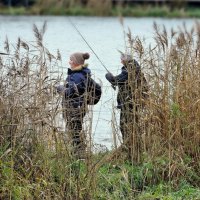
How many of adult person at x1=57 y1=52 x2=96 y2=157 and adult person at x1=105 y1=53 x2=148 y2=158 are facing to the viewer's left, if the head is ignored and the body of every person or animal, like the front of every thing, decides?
2

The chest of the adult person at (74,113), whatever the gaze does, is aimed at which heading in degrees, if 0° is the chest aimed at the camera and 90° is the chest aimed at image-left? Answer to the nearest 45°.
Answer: approximately 90°

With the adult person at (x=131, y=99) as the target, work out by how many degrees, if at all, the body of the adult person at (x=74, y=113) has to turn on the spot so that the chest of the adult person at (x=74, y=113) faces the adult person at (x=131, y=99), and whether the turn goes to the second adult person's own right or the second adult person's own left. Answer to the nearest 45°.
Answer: approximately 135° to the second adult person's own right

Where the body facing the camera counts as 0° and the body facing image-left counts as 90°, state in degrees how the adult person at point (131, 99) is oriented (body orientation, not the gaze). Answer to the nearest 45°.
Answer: approximately 90°

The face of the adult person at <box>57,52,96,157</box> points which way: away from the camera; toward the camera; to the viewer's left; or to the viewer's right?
to the viewer's left
